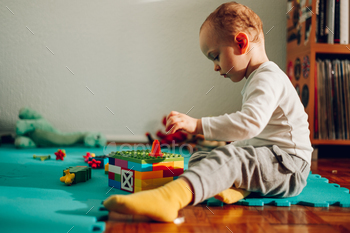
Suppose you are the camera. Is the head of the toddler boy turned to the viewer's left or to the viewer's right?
to the viewer's left

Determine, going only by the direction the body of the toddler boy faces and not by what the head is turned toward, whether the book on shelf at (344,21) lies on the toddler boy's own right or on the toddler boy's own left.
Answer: on the toddler boy's own right

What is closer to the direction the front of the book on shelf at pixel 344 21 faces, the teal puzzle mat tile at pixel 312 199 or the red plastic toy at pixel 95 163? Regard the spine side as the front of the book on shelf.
the teal puzzle mat tile

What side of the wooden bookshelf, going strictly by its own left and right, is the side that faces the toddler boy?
front

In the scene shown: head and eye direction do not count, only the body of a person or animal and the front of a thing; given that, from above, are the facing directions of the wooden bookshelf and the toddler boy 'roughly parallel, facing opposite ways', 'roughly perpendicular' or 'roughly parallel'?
roughly perpendicular

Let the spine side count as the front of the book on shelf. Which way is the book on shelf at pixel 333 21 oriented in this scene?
toward the camera

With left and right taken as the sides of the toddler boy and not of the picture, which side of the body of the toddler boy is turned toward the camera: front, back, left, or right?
left

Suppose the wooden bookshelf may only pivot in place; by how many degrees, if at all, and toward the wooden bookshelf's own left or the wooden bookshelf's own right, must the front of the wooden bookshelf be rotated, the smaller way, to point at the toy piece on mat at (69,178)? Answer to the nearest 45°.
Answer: approximately 45° to the wooden bookshelf's own right
